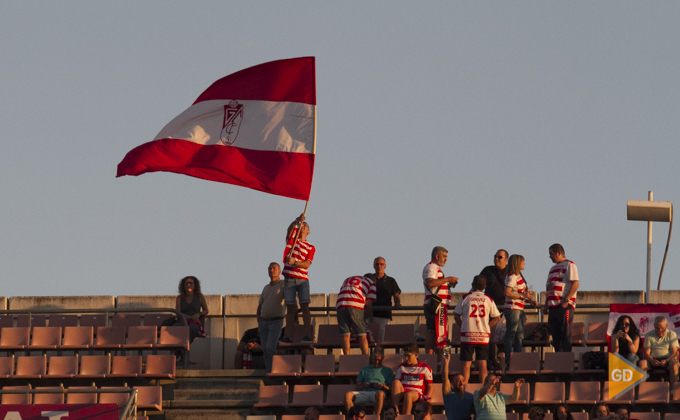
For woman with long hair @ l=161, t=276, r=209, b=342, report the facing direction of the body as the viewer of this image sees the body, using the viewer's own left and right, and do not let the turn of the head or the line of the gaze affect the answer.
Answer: facing the viewer

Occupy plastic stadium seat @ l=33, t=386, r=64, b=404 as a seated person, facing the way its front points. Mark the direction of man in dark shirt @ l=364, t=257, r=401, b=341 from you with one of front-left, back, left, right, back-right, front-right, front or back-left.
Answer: left

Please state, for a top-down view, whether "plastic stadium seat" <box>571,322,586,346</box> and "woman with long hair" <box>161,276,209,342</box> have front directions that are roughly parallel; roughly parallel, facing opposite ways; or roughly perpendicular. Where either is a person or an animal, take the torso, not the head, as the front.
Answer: roughly parallel

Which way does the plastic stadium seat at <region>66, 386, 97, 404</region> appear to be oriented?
toward the camera

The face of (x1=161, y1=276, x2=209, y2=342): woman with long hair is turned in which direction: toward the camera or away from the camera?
toward the camera

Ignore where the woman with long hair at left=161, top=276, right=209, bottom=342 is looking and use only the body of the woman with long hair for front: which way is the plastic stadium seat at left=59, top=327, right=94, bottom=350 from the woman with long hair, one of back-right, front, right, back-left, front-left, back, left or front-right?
right

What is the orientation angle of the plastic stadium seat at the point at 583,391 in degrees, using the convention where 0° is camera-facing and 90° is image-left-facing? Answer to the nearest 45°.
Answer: approximately 0°

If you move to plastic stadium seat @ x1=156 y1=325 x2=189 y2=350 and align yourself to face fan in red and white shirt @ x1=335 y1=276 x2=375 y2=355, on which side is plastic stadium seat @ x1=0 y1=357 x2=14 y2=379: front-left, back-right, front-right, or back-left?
back-right

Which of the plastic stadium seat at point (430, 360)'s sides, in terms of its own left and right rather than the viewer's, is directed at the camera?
front

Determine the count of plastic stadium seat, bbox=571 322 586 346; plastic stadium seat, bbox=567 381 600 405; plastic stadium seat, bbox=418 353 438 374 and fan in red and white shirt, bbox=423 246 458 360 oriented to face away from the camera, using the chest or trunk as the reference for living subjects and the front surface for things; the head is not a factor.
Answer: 0
